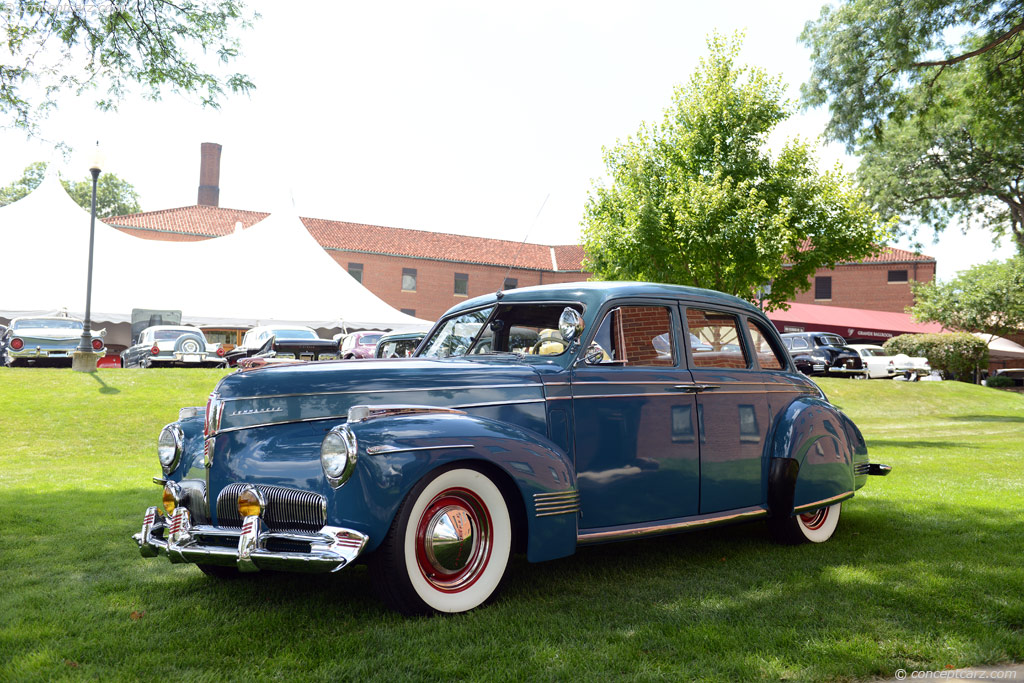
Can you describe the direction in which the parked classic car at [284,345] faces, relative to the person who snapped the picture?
facing away from the viewer and to the left of the viewer

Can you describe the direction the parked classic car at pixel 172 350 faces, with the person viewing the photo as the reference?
facing away from the viewer and to the left of the viewer

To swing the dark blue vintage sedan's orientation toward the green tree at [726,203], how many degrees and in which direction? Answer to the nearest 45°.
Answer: approximately 135° to its right

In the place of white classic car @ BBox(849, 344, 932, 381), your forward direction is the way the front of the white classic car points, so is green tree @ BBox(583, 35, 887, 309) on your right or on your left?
on your left

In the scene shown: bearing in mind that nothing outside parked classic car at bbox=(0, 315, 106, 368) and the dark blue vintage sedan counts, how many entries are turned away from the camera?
1

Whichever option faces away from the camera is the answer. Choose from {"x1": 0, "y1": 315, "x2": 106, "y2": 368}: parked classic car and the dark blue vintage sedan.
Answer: the parked classic car

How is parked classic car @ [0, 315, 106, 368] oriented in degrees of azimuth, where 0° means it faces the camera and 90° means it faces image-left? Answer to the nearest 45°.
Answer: approximately 180°

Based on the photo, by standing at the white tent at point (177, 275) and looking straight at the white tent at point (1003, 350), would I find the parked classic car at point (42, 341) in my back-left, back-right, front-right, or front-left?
back-right
